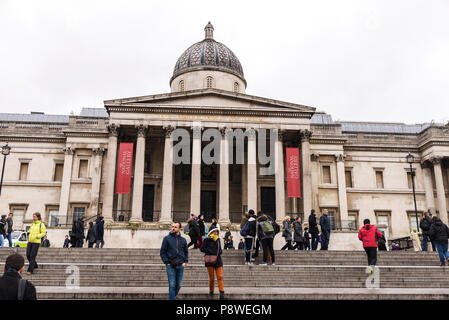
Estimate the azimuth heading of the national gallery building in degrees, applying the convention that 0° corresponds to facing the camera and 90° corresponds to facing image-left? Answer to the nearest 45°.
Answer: approximately 0°
